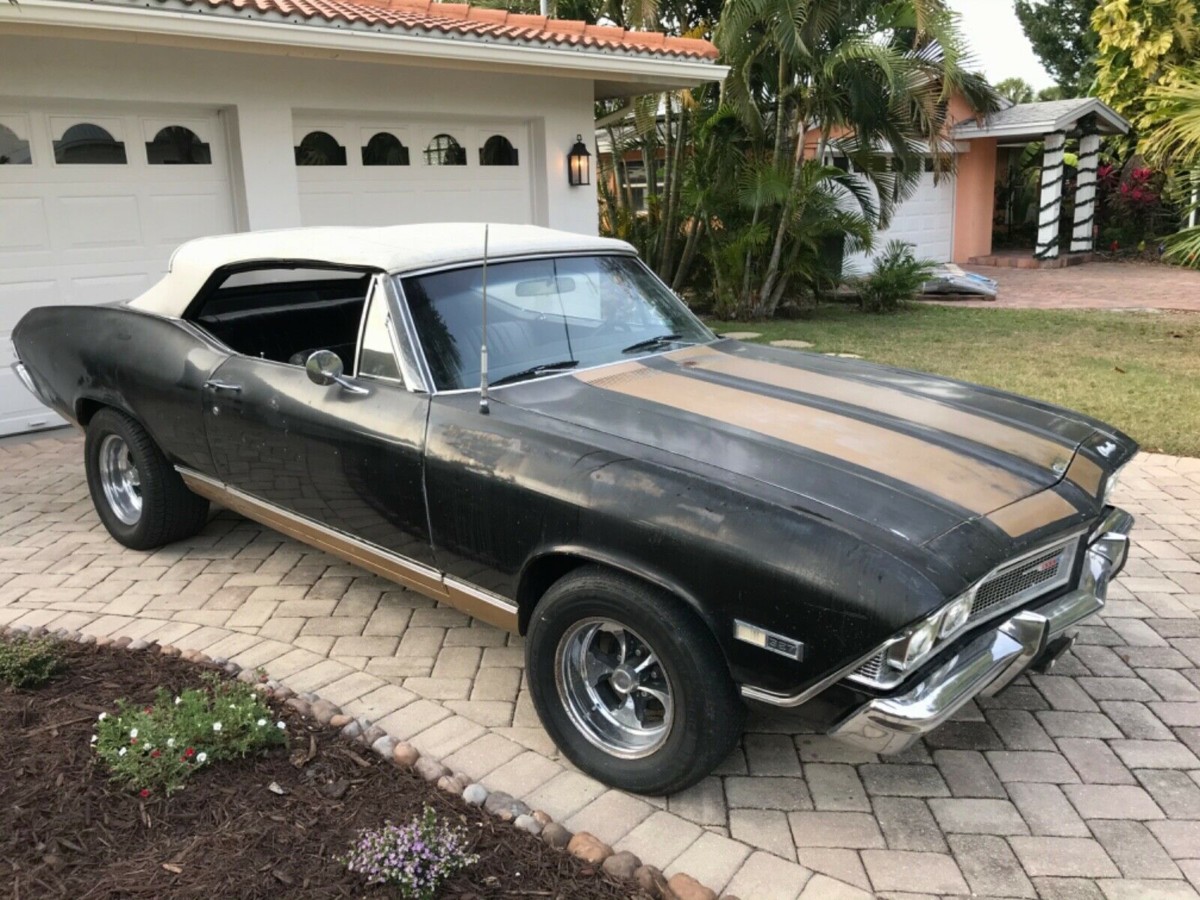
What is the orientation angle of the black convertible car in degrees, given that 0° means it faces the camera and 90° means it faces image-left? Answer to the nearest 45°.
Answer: approximately 315°

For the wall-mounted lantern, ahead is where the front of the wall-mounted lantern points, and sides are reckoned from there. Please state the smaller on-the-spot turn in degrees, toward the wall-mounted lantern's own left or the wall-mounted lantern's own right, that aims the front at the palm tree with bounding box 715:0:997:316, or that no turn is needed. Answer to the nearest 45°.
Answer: approximately 90° to the wall-mounted lantern's own left

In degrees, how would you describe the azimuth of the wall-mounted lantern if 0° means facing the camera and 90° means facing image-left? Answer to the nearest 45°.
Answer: approximately 315°

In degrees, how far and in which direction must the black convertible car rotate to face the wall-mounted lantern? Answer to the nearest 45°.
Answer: approximately 135° to its left

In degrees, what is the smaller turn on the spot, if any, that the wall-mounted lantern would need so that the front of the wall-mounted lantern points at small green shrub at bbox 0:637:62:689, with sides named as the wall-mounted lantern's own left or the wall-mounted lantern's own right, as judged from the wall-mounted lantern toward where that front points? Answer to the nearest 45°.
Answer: approximately 45° to the wall-mounted lantern's own right

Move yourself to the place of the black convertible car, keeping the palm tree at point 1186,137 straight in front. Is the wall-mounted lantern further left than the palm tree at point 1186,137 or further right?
left
